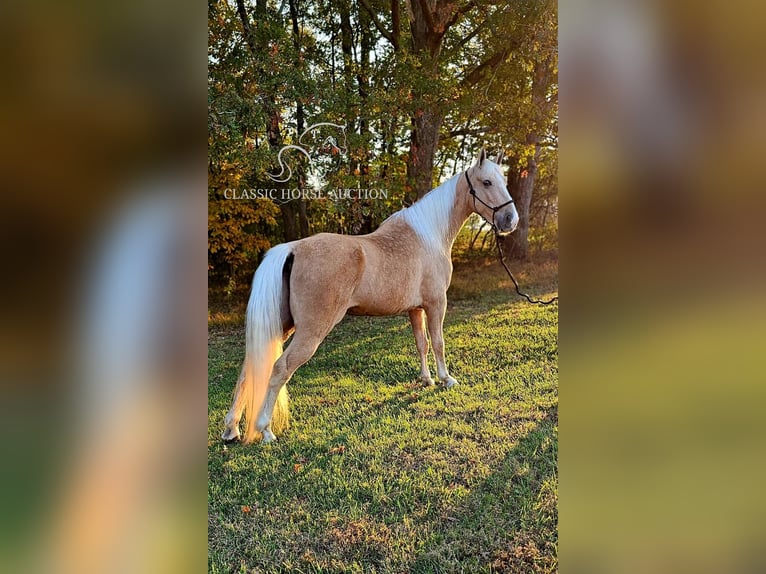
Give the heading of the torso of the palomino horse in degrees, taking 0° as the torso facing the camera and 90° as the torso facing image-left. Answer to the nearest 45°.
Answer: approximately 225°
